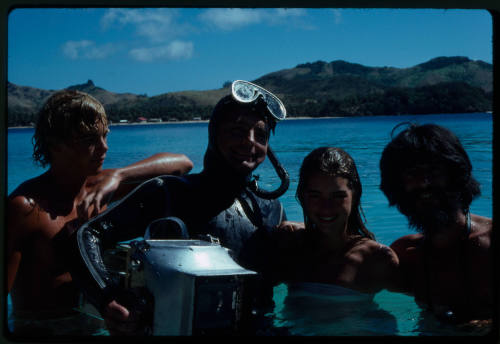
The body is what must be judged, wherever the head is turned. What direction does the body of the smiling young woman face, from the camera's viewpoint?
toward the camera

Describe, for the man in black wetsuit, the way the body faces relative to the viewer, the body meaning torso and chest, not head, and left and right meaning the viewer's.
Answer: facing the viewer and to the right of the viewer

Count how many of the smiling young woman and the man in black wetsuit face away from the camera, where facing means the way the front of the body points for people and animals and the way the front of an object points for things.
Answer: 0
